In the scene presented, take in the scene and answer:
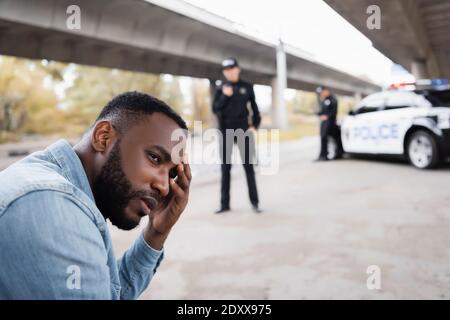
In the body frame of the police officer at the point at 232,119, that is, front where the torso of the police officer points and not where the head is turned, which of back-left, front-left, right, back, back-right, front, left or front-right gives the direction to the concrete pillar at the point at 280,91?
back

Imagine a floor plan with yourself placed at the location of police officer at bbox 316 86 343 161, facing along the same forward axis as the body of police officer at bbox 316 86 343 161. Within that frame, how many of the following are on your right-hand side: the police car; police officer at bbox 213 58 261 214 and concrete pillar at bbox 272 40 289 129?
1

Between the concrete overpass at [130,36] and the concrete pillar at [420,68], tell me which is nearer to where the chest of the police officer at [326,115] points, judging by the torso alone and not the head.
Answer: the concrete overpass

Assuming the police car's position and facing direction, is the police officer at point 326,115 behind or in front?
in front

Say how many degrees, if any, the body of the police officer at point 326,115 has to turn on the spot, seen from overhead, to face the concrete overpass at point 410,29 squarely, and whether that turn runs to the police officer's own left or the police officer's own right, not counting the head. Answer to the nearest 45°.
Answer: approximately 135° to the police officer's own right

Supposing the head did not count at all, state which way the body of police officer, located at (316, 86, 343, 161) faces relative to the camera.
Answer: to the viewer's left

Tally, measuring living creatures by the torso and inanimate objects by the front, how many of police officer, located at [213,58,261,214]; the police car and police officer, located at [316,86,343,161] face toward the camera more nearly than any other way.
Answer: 1

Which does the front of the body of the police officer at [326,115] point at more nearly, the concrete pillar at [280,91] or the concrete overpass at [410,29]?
the concrete pillar

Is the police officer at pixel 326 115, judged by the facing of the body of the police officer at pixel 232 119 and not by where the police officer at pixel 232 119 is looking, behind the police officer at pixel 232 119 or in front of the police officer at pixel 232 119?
behind

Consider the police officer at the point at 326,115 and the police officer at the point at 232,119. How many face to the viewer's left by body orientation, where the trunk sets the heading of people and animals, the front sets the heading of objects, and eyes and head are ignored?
1

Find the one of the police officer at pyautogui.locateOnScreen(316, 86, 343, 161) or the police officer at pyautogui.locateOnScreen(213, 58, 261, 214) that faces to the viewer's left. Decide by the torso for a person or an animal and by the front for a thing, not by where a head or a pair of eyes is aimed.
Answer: the police officer at pyautogui.locateOnScreen(316, 86, 343, 161)

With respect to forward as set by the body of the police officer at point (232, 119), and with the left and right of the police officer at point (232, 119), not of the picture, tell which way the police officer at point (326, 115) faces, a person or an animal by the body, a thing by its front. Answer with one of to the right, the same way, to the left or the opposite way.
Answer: to the right
